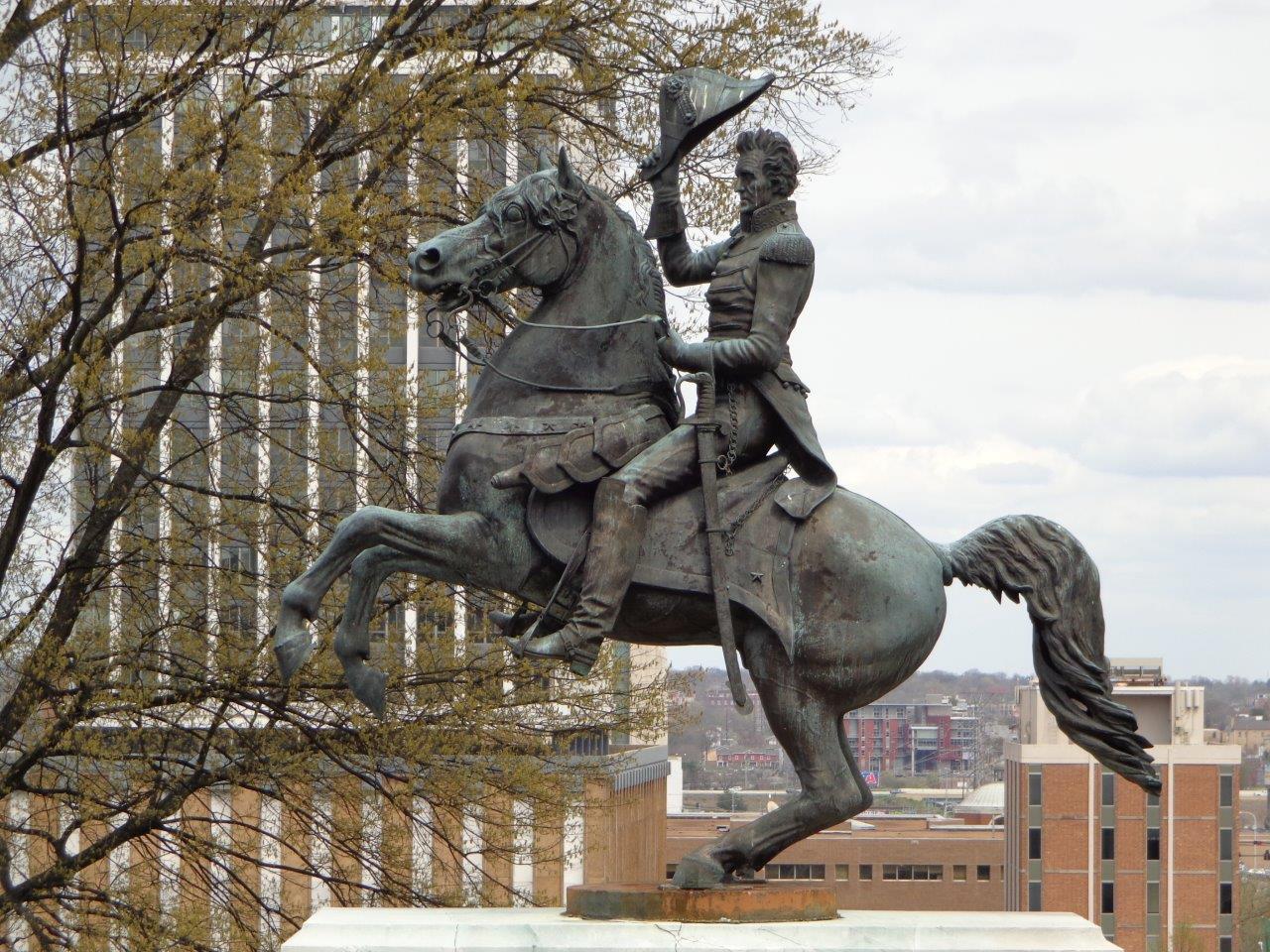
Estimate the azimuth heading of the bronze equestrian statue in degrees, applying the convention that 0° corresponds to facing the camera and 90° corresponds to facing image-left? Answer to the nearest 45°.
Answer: approximately 90°
